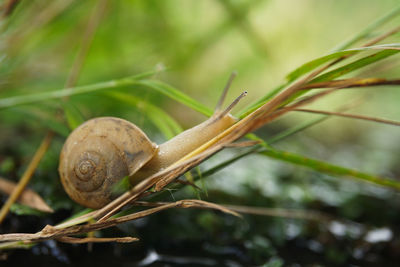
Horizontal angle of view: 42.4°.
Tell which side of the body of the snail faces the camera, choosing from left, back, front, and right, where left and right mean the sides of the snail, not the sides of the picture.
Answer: right
